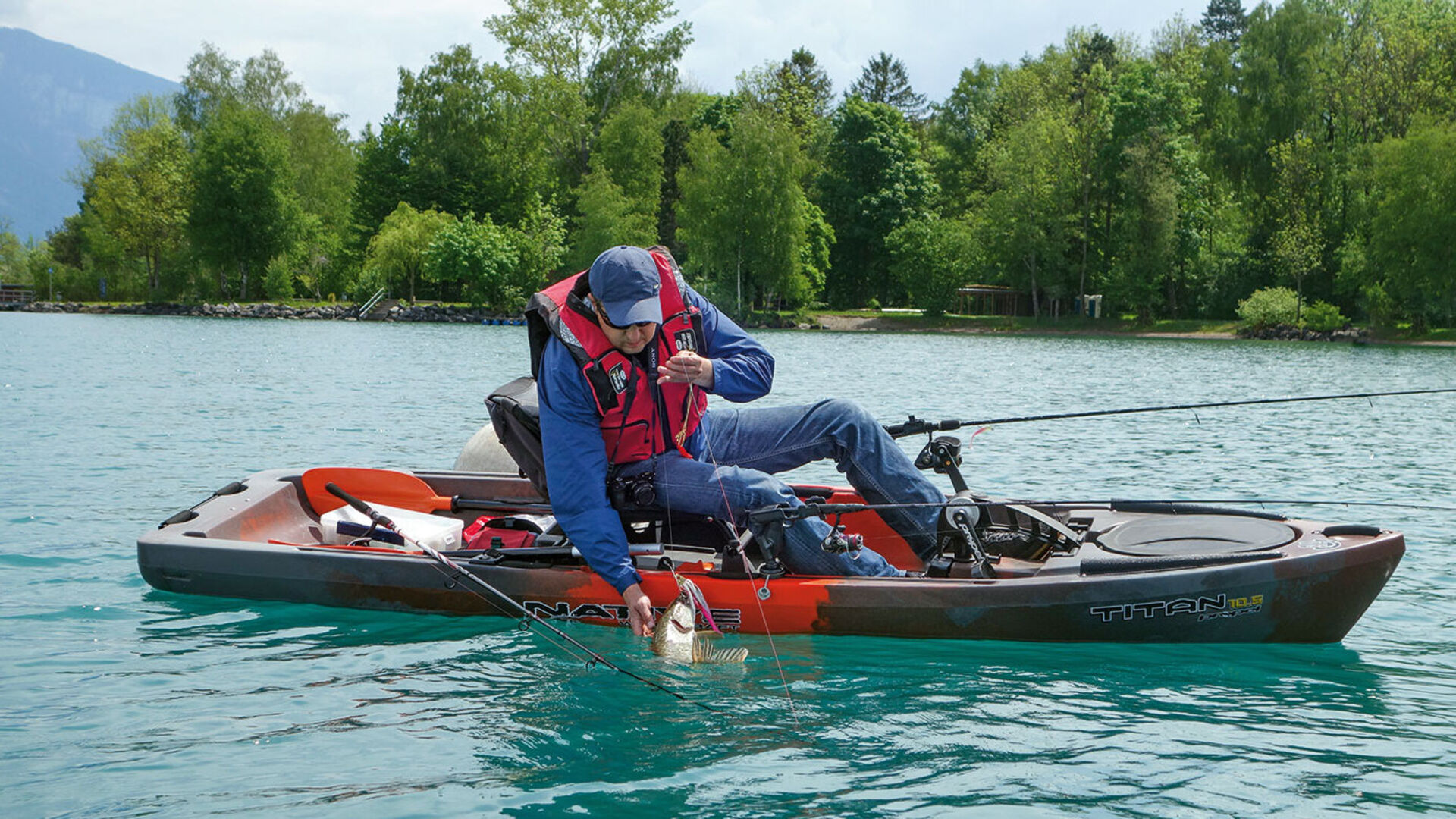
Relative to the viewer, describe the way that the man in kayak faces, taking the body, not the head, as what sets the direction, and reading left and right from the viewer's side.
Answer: facing the viewer and to the right of the viewer

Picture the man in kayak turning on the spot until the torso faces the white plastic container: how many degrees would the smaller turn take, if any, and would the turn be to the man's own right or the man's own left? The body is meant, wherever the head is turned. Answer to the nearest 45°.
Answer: approximately 180°

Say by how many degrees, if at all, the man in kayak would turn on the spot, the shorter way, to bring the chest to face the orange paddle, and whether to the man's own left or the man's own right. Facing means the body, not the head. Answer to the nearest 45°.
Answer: approximately 180°

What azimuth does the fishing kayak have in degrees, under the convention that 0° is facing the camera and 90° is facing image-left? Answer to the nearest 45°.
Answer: approximately 270°
